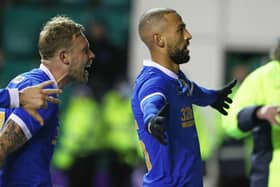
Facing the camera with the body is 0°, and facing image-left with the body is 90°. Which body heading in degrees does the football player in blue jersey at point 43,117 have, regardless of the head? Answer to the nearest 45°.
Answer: approximately 270°

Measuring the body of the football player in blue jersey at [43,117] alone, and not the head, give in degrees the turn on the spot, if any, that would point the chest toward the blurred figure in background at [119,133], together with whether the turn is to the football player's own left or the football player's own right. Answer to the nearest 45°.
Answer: approximately 90° to the football player's own left

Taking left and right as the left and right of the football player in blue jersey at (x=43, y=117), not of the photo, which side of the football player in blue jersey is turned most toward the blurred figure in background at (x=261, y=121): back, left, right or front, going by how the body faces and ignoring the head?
front

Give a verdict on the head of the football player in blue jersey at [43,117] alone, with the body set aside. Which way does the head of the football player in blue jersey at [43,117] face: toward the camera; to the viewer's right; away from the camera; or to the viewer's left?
to the viewer's right

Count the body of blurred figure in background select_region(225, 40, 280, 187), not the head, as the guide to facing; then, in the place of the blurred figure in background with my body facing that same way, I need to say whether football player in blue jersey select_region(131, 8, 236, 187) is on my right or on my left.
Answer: on my right

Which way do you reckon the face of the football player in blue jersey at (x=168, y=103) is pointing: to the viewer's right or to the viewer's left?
to the viewer's right
